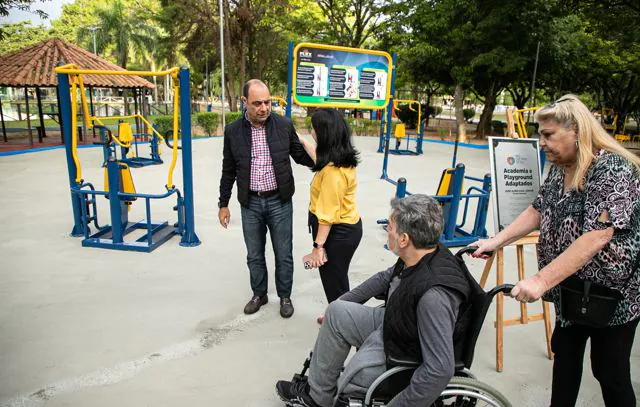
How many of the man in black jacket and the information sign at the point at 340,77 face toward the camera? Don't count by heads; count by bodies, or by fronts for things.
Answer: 2

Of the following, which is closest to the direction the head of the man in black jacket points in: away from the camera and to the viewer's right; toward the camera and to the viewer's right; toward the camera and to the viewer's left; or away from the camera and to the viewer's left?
toward the camera and to the viewer's right

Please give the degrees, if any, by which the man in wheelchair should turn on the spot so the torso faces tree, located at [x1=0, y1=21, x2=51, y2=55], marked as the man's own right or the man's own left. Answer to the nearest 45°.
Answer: approximately 45° to the man's own right

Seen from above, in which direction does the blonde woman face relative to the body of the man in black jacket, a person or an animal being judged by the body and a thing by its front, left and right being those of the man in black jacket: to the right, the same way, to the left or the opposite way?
to the right

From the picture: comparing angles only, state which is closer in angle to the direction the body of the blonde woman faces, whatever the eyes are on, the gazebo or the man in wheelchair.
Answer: the man in wheelchair

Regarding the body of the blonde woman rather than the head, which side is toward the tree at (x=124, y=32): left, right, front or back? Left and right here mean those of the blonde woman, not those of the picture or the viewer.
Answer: right

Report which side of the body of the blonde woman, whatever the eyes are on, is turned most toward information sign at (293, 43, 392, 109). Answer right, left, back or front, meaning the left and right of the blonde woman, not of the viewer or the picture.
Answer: right

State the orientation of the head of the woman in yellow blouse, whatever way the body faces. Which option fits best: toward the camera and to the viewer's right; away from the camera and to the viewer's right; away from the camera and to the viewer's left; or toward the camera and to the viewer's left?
away from the camera and to the viewer's left

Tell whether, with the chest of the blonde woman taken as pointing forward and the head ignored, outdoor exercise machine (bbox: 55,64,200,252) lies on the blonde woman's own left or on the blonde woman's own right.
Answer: on the blonde woman's own right

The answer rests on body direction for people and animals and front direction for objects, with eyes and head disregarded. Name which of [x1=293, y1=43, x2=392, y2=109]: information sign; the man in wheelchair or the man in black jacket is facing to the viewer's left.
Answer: the man in wheelchair

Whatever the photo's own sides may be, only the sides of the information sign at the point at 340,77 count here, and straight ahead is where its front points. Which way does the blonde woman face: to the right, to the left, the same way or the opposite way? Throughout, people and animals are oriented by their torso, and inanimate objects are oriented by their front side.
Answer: to the right
